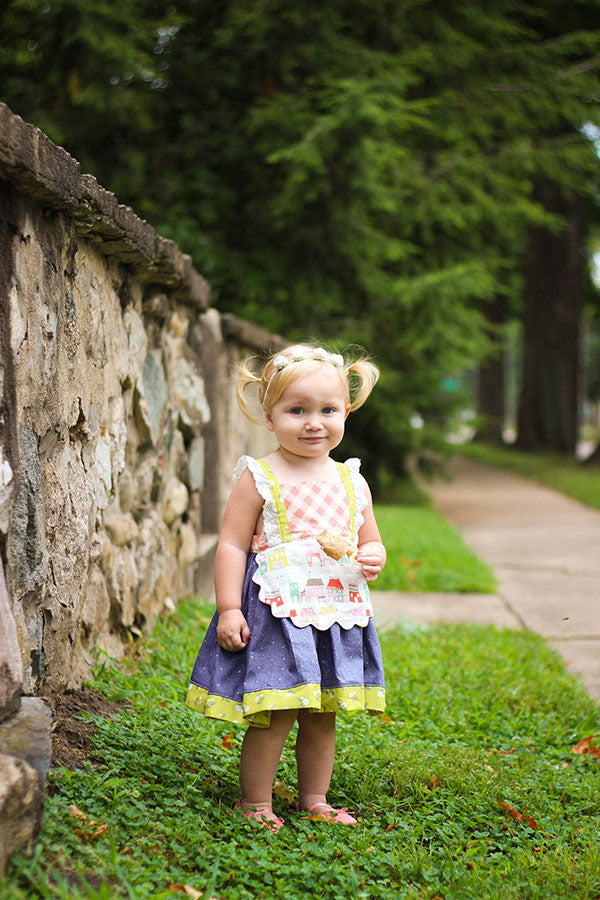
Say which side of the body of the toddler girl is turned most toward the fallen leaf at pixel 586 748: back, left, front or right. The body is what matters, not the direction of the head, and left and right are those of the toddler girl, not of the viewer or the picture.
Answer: left

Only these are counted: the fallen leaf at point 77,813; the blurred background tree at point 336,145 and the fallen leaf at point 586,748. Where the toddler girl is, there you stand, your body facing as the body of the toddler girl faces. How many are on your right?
1

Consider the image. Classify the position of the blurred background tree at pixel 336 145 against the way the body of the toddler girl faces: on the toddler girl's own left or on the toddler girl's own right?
on the toddler girl's own left

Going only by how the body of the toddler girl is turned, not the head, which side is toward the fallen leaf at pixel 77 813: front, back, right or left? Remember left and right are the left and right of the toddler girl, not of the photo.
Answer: right

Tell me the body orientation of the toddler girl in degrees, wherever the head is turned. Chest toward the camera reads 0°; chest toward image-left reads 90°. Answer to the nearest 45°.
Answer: approximately 315°

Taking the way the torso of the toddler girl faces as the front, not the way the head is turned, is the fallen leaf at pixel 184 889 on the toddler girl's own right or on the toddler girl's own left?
on the toddler girl's own right

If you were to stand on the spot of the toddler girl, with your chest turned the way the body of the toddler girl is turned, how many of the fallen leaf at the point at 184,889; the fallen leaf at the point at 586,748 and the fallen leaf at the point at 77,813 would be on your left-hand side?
1
